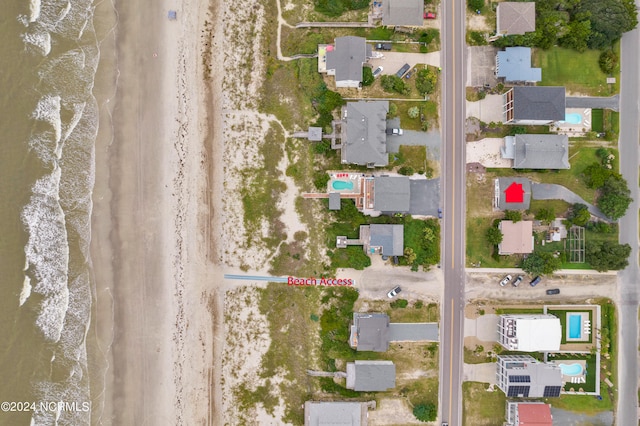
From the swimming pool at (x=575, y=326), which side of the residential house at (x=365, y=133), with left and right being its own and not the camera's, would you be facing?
front

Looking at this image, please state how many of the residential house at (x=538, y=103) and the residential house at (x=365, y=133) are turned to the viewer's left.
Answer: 1

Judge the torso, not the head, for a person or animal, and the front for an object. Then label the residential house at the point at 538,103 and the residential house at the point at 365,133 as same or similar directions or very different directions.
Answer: very different directions

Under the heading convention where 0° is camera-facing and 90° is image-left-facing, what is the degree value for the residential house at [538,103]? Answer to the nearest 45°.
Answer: approximately 90°

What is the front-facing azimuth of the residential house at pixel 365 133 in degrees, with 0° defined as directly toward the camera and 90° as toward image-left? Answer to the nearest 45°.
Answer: approximately 270°
